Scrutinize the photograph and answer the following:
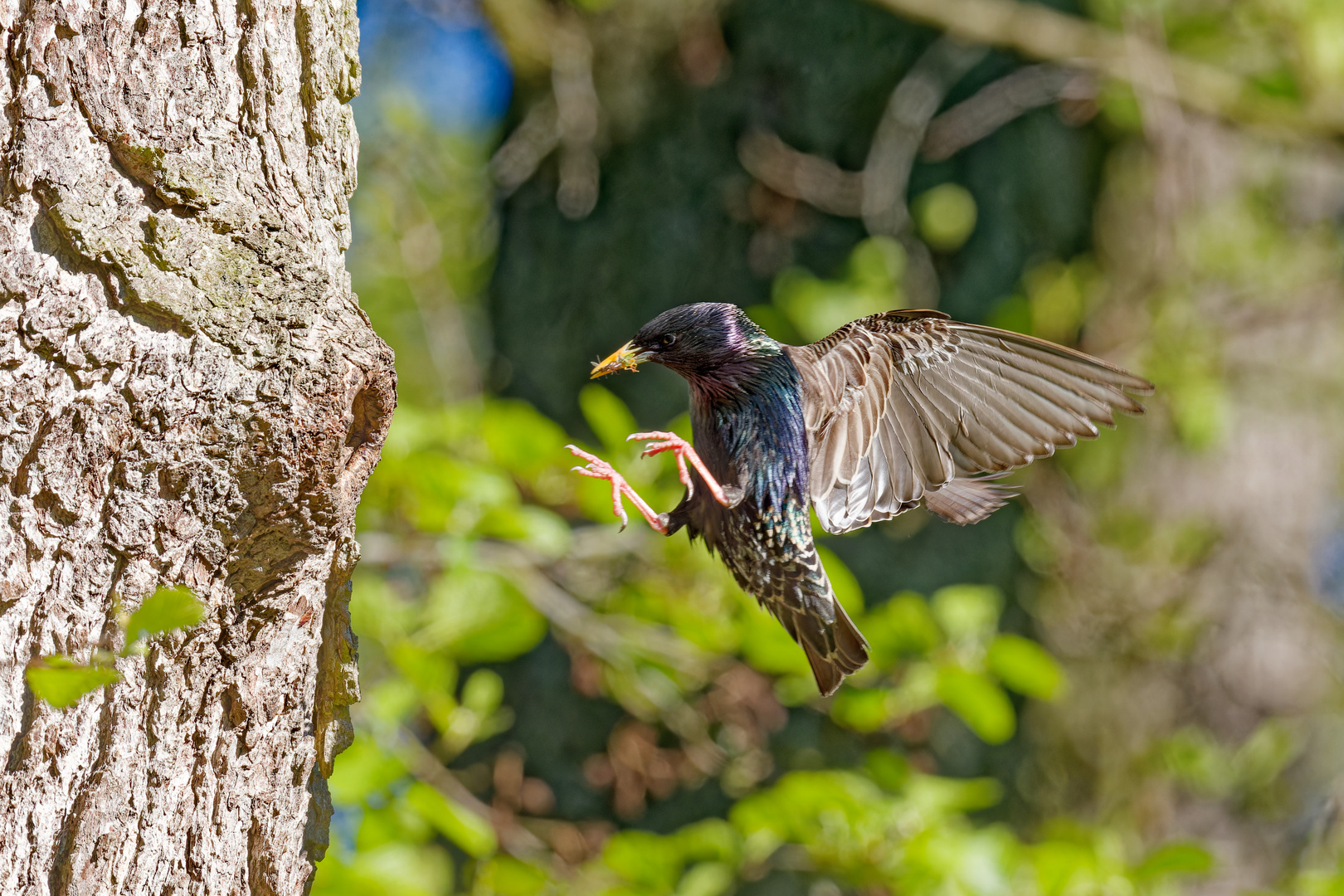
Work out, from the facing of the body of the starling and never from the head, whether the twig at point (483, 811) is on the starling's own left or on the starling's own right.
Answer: on the starling's own right

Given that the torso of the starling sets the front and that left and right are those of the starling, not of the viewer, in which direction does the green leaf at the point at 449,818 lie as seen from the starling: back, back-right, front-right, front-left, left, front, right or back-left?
front-right

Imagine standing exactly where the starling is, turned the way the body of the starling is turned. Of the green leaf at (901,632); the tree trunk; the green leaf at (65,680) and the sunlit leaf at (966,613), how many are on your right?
2

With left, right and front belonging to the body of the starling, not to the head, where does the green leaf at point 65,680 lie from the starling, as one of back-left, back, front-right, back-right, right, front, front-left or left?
front-left

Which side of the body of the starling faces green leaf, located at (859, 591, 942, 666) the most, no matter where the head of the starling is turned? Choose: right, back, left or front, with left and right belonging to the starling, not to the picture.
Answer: right

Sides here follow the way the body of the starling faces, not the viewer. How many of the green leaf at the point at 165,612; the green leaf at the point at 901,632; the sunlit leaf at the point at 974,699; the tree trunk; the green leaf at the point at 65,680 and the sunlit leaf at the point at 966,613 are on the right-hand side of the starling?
3

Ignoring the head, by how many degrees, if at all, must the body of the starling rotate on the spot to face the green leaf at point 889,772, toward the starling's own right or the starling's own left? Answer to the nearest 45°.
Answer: approximately 90° to the starling's own right

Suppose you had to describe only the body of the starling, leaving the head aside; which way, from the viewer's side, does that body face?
to the viewer's left

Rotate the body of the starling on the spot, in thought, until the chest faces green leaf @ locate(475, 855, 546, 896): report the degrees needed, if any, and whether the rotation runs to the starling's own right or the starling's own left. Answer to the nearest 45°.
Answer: approximately 45° to the starling's own right
